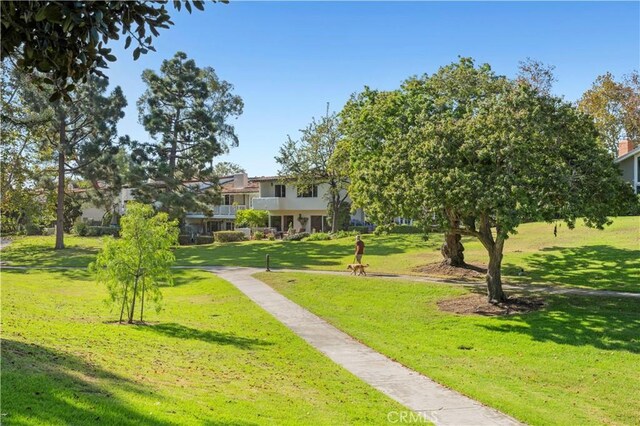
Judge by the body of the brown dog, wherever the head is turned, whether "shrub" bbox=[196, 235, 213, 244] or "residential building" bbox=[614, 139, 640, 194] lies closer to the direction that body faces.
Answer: the shrub

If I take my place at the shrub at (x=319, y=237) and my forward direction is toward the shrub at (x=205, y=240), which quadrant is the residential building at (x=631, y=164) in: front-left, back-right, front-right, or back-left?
back-right

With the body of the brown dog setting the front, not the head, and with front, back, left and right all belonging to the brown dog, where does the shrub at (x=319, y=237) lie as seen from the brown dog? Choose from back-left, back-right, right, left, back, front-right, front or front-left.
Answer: right

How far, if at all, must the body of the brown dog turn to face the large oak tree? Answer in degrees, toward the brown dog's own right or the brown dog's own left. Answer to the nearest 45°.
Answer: approximately 135° to the brown dog's own left

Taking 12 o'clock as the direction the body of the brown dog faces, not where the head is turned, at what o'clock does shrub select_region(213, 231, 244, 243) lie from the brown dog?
The shrub is roughly at 2 o'clock from the brown dog.

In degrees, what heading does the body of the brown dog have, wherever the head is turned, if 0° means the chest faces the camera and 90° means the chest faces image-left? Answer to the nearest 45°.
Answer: approximately 90°

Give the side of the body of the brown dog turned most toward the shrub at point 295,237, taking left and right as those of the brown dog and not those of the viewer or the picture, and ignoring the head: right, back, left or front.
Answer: right
